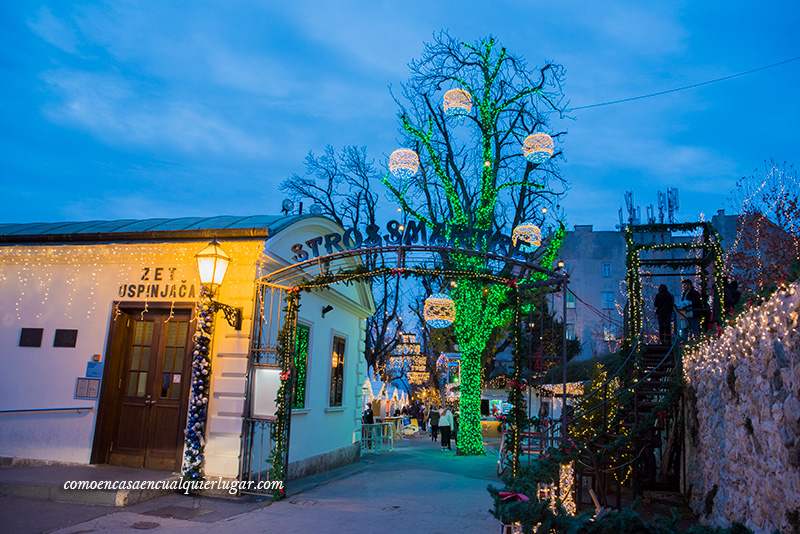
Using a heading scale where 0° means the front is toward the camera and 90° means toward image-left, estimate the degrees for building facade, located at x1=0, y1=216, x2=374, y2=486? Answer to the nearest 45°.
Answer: approximately 0°

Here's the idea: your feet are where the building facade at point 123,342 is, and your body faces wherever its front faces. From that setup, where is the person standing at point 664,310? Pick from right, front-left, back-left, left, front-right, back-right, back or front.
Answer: left

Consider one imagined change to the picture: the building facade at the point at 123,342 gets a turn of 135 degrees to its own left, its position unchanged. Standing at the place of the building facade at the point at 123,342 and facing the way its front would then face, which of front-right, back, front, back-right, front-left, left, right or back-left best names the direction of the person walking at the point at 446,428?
front

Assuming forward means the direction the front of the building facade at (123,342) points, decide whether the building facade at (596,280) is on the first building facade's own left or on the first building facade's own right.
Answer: on the first building facade's own left

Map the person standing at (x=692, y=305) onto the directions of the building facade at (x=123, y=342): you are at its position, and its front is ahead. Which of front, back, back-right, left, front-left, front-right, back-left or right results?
left

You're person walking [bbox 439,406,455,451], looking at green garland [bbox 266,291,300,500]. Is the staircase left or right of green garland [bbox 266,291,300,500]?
left
